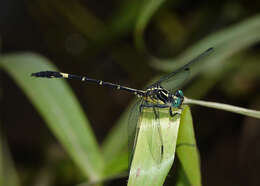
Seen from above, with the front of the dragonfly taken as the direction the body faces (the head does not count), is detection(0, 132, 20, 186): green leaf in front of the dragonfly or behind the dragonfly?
behind

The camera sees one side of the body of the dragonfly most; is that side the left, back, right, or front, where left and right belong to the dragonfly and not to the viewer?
right
